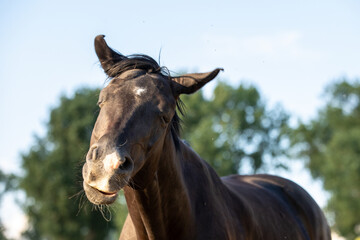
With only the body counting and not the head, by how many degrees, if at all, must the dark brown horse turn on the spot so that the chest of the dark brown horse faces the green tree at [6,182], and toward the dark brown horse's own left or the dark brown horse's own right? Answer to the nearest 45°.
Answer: approximately 90° to the dark brown horse's own right

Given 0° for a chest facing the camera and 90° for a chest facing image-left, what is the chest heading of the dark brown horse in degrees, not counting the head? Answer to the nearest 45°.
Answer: approximately 45°
